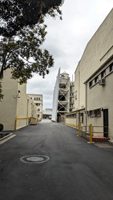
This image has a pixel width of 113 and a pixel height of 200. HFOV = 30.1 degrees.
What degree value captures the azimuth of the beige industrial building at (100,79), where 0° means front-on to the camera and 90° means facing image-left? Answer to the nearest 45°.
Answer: approximately 90°

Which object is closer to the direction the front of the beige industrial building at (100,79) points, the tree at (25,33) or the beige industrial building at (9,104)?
the beige industrial building at (9,104)

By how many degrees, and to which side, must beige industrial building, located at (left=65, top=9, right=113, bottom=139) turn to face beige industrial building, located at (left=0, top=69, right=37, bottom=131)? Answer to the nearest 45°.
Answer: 0° — it already faces it
